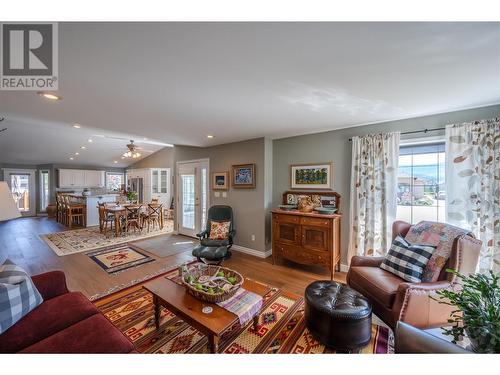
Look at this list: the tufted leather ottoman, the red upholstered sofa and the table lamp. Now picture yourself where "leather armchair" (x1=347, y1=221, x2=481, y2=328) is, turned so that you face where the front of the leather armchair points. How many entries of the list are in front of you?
3

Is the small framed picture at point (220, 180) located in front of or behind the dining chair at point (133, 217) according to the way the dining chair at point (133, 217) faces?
behind

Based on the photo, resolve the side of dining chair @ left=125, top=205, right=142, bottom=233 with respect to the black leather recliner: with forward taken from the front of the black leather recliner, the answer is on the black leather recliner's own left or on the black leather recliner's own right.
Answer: on the black leather recliner's own right

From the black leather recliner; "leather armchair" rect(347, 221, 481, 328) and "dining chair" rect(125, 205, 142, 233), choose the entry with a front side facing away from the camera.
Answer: the dining chair

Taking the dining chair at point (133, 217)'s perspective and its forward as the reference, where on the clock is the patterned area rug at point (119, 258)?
The patterned area rug is roughly at 6 o'clock from the dining chair.

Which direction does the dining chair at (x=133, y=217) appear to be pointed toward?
away from the camera

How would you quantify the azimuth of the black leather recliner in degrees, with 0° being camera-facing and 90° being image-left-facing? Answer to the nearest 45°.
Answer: approximately 45°

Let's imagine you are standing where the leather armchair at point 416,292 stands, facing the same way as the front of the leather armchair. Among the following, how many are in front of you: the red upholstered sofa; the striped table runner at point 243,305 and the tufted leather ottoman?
3

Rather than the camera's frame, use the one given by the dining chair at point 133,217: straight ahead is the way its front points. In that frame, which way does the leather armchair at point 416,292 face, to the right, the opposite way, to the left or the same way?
to the left

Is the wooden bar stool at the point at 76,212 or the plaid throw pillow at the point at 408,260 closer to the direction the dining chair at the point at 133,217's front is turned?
the wooden bar stool
